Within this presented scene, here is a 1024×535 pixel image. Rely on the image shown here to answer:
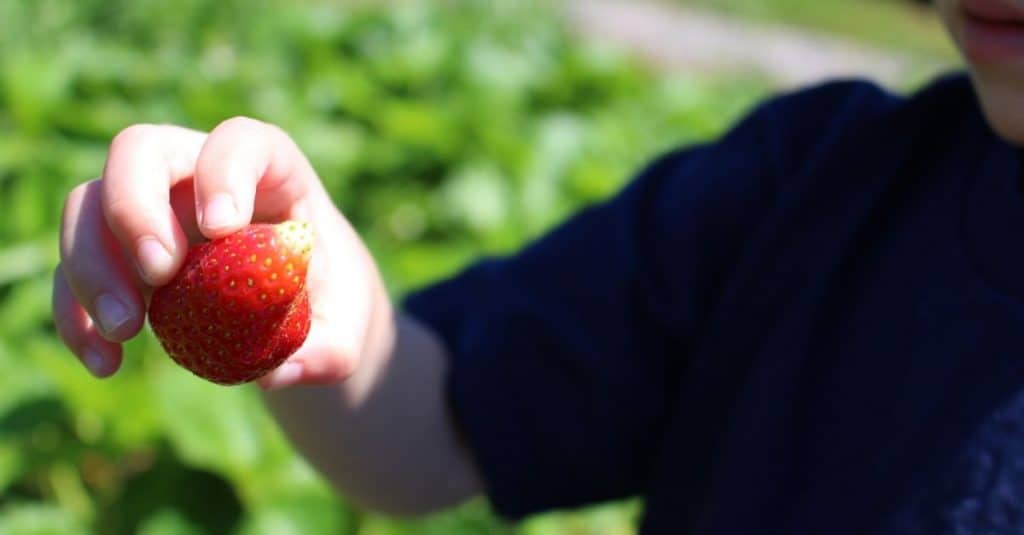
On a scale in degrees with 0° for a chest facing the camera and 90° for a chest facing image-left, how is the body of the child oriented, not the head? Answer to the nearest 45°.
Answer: approximately 0°
